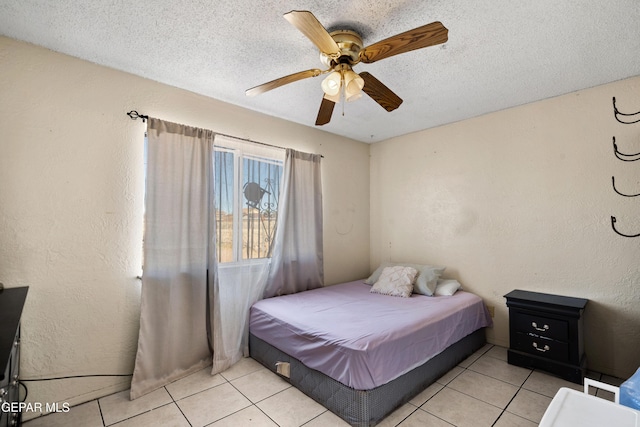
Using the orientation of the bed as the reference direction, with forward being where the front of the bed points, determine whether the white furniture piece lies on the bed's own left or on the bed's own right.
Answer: on the bed's own left

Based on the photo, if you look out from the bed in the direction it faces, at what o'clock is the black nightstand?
The black nightstand is roughly at 7 o'clock from the bed.

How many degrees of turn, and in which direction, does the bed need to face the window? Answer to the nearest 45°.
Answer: approximately 45° to its right

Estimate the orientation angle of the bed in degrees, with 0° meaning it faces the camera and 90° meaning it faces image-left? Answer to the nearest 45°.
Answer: approximately 45°
